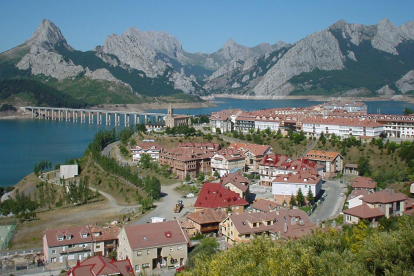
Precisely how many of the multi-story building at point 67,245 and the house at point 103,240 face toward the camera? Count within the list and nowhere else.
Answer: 2

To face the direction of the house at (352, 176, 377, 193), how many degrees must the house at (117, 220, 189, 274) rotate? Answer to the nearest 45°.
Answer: approximately 90° to its left

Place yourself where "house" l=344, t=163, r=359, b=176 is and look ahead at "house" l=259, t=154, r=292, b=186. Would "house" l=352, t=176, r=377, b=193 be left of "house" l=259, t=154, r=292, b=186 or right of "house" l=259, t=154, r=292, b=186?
left

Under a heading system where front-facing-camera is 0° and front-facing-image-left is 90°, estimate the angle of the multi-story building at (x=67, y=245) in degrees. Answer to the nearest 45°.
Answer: approximately 0°

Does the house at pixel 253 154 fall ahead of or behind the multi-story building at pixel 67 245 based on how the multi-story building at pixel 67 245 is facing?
behind

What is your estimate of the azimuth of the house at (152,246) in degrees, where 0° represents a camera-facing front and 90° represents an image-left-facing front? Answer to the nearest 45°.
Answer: approximately 315°

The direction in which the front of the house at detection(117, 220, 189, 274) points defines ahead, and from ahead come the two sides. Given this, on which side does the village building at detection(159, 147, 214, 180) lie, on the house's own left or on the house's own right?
on the house's own left

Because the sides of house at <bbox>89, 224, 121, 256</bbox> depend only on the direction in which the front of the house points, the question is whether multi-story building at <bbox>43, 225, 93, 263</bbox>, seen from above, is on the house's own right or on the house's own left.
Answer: on the house's own right

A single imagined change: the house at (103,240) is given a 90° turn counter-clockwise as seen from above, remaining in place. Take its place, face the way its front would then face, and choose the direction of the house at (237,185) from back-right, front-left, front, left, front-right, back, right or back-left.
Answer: front-left

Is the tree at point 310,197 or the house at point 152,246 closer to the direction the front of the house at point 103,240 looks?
the house
